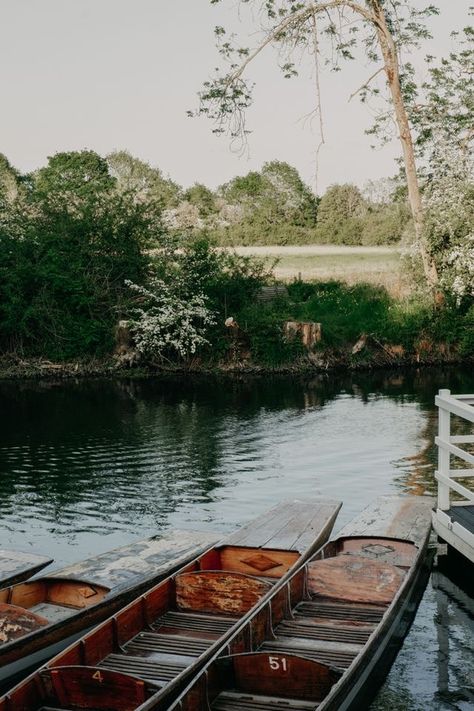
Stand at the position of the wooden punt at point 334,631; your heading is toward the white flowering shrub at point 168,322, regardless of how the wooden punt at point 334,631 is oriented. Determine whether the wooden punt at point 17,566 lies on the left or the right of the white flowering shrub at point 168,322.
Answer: left
